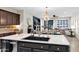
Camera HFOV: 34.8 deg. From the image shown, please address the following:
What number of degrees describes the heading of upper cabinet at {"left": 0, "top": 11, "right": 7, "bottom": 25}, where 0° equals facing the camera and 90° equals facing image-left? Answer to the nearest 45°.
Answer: approximately 315°

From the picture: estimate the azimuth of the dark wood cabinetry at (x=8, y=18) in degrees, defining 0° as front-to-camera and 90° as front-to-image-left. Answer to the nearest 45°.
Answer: approximately 315°
